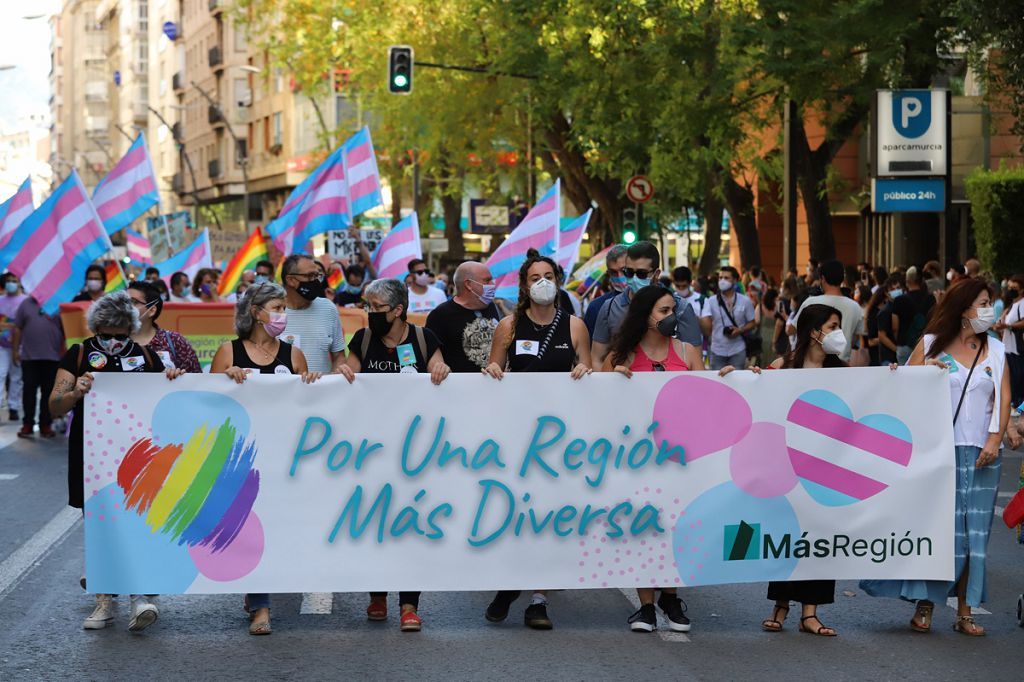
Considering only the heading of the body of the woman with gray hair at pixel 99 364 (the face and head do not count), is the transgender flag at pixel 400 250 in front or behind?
behind

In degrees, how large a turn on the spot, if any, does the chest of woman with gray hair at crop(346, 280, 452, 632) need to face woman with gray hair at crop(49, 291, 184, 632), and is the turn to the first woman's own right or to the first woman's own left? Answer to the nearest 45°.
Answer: approximately 90° to the first woman's own right

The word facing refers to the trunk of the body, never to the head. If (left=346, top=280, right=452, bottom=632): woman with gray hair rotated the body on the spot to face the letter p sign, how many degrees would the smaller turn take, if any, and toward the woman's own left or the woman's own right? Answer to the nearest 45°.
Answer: approximately 135° to the woman's own left

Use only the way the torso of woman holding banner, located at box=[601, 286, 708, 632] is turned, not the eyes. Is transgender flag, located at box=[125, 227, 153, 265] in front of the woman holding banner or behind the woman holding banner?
behind

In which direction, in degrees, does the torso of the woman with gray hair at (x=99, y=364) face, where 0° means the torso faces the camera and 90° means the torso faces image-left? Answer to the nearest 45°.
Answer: approximately 0°

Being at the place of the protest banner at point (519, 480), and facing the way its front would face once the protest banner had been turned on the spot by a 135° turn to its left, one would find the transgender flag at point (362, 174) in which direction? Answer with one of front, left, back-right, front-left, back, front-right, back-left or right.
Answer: front-left

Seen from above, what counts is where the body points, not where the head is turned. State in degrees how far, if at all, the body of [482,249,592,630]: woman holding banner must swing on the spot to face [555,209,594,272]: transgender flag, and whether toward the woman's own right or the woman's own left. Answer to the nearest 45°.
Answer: approximately 180°
